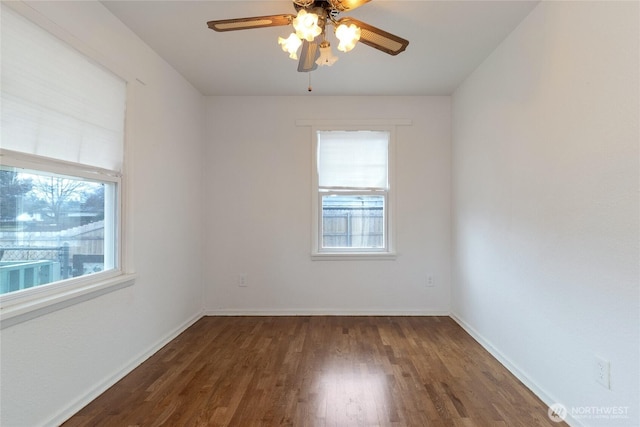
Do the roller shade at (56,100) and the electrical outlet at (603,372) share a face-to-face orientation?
yes

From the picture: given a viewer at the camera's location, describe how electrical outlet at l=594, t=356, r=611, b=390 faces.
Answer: facing the viewer and to the left of the viewer

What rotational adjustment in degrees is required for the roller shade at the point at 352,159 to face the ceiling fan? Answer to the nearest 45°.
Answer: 0° — it already faces it

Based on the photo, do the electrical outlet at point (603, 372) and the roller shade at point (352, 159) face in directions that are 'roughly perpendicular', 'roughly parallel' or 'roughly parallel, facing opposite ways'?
roughly perpendicular

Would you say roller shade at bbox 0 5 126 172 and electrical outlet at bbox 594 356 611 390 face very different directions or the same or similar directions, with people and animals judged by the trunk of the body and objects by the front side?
very different directions

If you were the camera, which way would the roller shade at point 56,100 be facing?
facing the viewer and to the right of the viewer

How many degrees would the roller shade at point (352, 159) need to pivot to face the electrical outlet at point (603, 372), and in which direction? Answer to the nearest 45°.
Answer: approximately 45° to its left

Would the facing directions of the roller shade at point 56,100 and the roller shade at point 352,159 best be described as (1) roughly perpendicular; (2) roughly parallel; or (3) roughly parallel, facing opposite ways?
roughly perpendicular

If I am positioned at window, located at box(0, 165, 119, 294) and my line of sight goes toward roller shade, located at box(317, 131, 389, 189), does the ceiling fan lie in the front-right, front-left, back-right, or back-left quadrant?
front-right

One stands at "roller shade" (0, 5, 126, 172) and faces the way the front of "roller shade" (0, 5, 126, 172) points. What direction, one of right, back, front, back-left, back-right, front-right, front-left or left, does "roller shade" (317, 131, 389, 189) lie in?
front-left

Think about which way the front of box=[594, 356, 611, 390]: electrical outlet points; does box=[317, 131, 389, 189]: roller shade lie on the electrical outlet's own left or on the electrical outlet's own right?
on the electrical outlet's own right

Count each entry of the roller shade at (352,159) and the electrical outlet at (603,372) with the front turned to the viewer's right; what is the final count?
0

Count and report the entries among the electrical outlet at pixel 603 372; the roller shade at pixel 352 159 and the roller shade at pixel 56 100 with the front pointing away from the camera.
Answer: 0

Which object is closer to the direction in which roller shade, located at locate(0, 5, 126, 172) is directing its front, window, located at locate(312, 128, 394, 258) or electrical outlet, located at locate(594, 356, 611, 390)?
the electrical outlet

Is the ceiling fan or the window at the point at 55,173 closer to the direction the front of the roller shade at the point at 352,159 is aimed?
the ceiling fan

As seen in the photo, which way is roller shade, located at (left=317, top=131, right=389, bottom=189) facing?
toward the camera

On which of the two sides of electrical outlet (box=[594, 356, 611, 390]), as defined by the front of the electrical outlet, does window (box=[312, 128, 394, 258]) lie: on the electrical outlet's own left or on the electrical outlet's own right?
on the electrical outlet's own right

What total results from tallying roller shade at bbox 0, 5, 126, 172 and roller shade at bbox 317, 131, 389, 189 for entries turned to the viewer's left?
0
